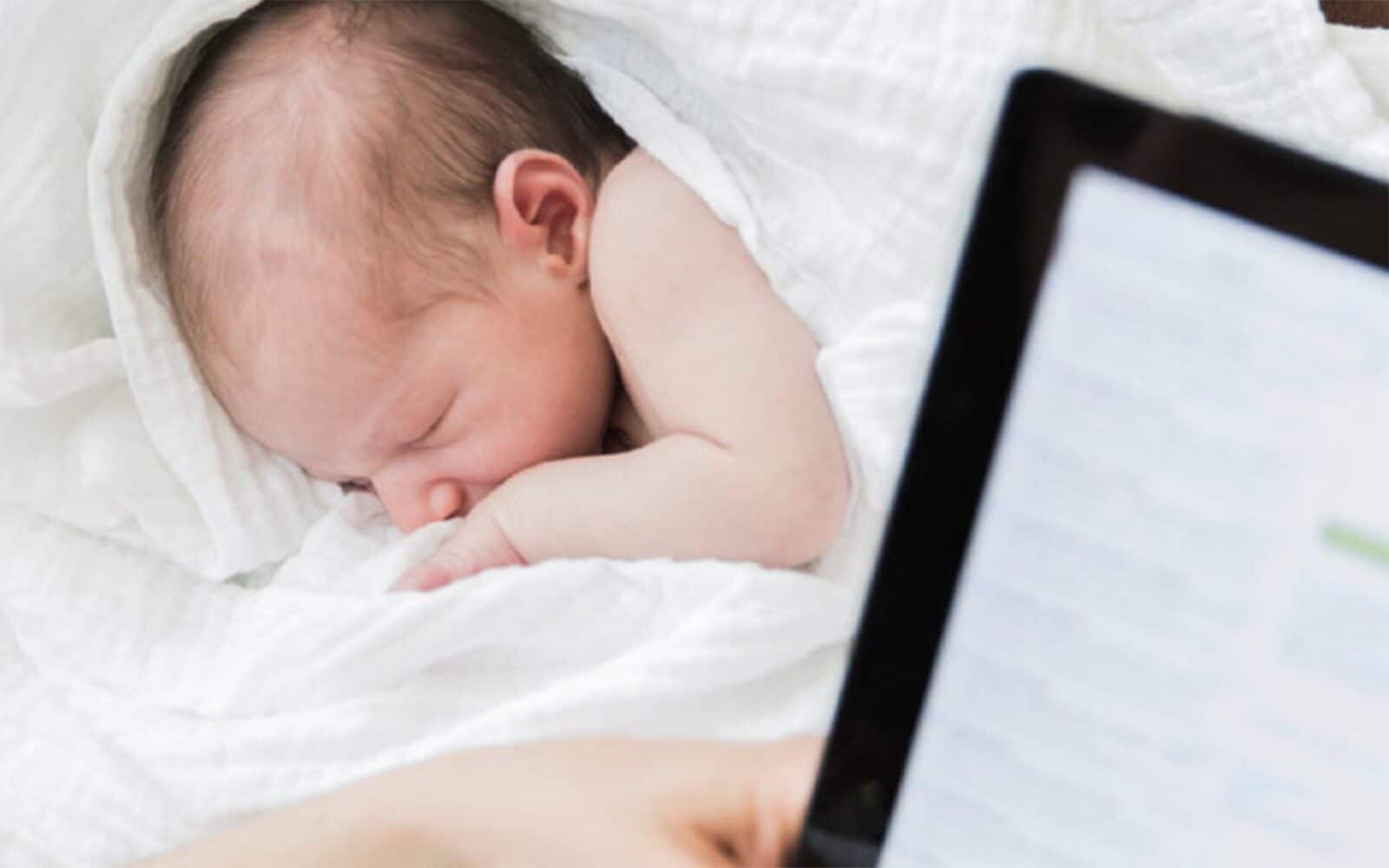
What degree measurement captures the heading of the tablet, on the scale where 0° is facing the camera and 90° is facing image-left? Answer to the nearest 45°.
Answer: approximately 0°
